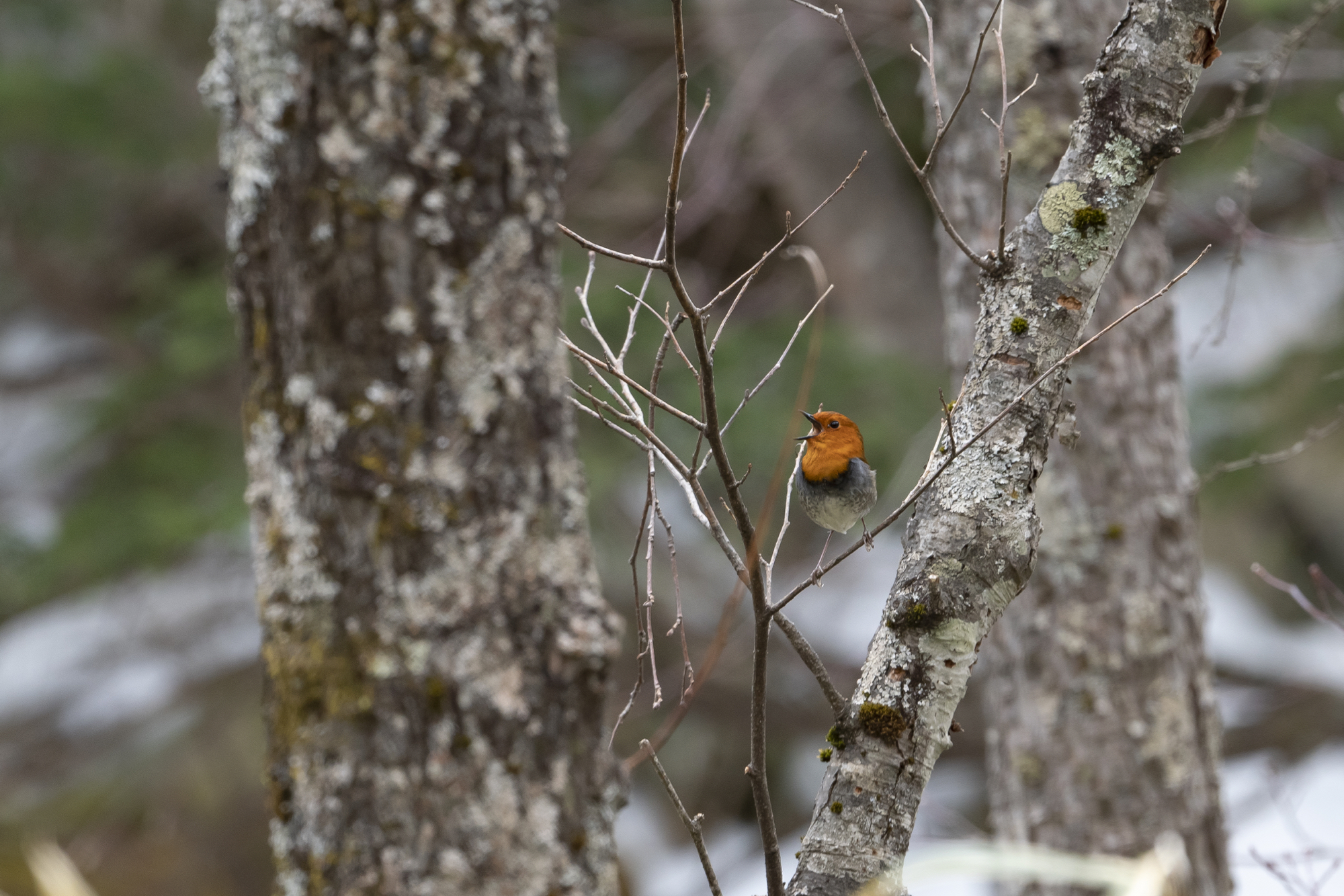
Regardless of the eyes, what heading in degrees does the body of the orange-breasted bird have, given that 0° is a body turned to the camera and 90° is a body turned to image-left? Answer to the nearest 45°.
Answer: approximately 45°

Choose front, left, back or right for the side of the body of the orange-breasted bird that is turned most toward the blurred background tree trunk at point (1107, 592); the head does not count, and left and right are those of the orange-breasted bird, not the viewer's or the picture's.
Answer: back
